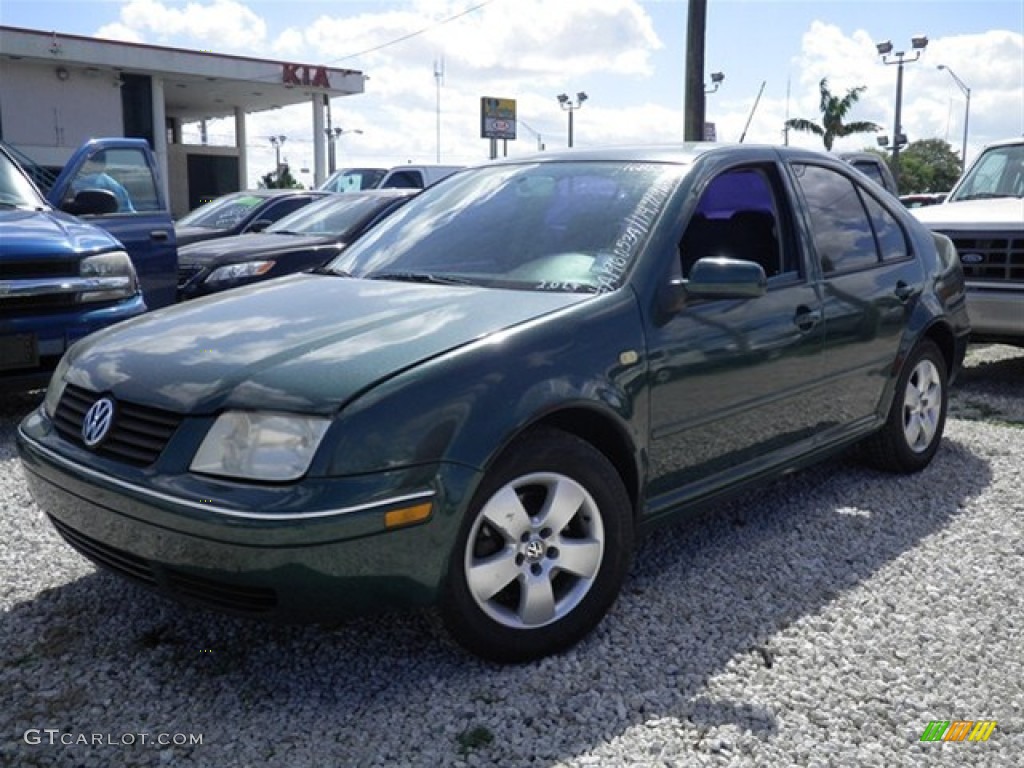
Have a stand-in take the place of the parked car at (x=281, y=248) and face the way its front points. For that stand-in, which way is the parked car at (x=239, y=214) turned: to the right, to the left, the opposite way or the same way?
the same way

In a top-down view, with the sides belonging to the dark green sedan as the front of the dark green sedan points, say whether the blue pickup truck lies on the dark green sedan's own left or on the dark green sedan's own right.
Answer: on the dark green sedan's own right

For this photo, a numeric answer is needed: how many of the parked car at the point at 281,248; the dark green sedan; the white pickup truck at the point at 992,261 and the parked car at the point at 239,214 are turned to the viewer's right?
0

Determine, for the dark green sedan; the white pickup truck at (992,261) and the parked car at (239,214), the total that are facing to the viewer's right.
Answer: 0

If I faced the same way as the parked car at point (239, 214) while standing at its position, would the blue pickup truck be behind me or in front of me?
in front

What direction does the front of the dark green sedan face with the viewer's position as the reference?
facing the viewer and to the left of the viewer

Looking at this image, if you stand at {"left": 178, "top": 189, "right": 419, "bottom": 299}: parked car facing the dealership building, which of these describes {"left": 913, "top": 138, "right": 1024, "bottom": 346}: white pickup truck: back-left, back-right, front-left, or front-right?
back-right

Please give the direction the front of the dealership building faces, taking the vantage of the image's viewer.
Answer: facing the viewer and to the right of the viewer

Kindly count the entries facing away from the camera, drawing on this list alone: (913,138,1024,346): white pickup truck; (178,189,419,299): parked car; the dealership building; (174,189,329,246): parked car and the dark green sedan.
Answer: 0

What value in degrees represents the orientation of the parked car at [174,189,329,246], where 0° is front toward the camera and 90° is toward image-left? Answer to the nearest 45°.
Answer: approximately 45°

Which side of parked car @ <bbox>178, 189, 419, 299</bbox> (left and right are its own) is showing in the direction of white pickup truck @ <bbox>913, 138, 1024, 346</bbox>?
left

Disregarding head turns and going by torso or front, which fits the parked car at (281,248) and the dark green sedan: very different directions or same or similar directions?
same or similar directions

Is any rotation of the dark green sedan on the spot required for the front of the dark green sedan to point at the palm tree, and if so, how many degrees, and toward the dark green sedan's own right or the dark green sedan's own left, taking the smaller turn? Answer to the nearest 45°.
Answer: approximately 135° to the dark green sedan's own right

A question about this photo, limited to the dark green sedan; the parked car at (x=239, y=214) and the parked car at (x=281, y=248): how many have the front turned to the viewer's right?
0

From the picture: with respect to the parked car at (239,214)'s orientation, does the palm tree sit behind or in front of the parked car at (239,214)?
behind

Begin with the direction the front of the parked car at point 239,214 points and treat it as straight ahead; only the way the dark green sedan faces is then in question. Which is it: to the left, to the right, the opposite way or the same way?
the same way

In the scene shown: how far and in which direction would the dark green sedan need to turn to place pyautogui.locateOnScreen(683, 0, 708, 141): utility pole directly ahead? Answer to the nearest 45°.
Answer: approximately 135° to its right
